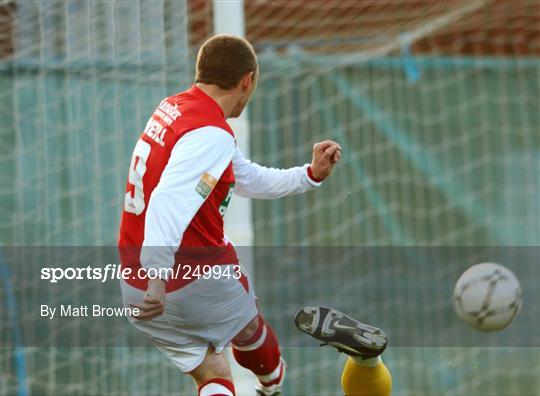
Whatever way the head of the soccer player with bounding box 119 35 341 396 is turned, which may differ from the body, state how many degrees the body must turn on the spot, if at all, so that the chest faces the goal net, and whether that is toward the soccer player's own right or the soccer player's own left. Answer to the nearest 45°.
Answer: approximately 45° to the soccer player's own left

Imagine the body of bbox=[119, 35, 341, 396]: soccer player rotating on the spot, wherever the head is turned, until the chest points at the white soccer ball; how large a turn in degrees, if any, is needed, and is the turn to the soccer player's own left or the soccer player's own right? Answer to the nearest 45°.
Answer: approximately 45° to the soccer player's own right

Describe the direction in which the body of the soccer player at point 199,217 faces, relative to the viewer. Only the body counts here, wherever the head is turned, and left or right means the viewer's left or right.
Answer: facing away from the viewer and to the right of the viewer

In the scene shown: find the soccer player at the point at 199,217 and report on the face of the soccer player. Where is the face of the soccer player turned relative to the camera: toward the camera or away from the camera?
away from the camera
